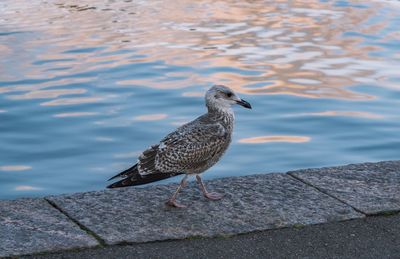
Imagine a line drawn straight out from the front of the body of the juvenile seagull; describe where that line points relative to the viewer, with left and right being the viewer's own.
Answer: facing to the right of the viewer

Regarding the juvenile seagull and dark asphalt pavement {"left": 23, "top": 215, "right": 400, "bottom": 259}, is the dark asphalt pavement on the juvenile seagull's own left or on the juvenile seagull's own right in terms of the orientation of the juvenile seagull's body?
on the juvenile seagull's own right

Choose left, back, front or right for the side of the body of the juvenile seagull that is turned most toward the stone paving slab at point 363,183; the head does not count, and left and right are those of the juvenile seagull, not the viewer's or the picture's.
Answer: front

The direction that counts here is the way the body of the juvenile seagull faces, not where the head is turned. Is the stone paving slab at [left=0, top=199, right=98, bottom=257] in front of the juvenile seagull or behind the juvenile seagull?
behind

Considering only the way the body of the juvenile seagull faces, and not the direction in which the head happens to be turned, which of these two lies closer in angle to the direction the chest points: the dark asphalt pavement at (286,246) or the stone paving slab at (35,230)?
the dark asphalt pavement
